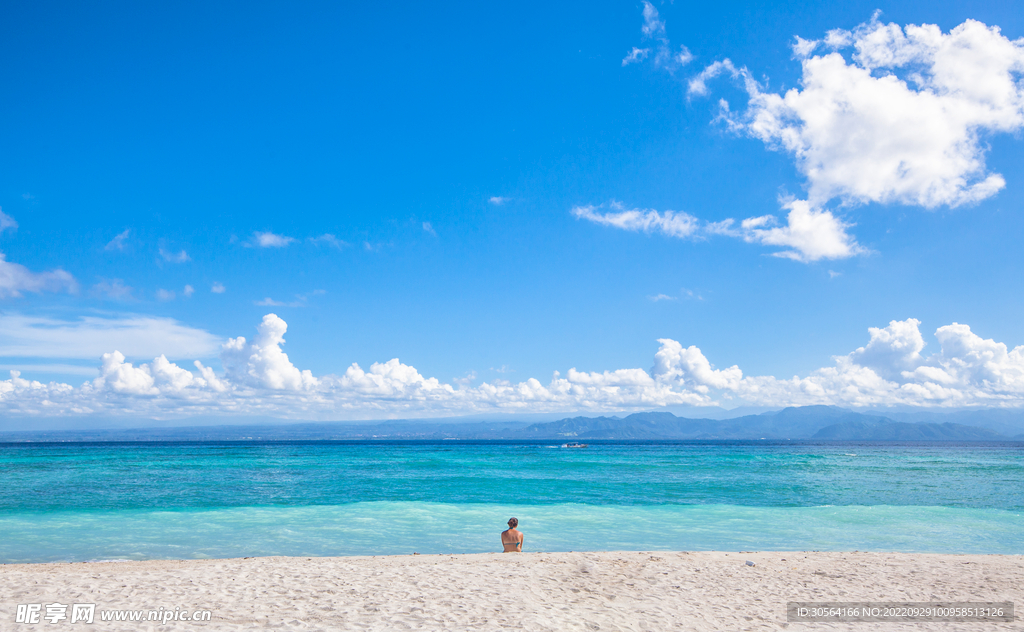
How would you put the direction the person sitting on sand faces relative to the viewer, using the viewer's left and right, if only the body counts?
facing away from the viewer
